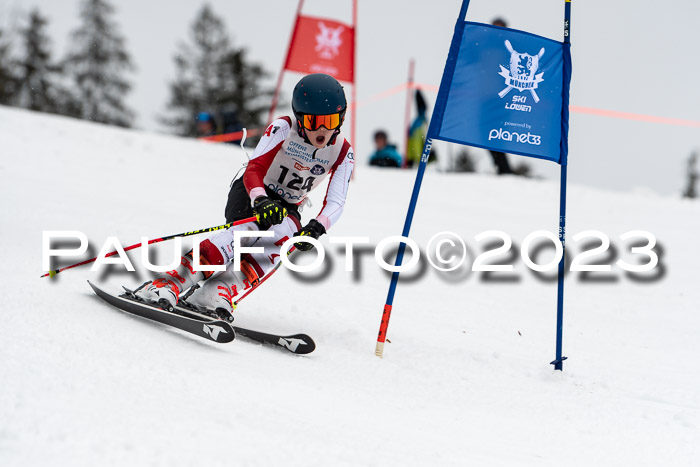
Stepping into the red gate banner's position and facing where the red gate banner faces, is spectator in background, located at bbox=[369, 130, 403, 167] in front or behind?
behind

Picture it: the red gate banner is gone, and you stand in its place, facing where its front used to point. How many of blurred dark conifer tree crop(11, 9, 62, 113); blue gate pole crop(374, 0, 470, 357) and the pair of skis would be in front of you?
2

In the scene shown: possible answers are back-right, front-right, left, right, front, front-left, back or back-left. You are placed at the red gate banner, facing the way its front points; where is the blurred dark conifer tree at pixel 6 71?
back-right

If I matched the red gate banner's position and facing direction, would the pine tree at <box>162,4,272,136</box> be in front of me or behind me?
behind

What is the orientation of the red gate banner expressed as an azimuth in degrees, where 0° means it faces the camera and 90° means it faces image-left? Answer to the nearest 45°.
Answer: approximately 0°

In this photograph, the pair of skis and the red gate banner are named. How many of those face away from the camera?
0

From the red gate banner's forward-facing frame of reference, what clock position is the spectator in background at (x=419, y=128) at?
The spectator in background is roughly at 8 o'clock from the red gate banner.
